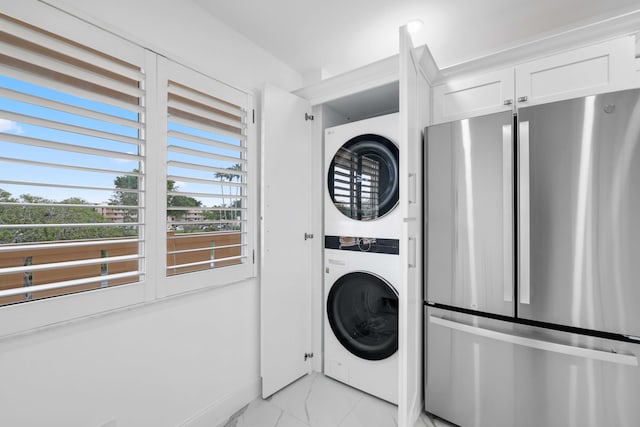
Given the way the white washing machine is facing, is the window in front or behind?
in front

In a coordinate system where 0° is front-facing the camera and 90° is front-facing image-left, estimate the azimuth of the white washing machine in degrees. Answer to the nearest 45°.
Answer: approximately 45°

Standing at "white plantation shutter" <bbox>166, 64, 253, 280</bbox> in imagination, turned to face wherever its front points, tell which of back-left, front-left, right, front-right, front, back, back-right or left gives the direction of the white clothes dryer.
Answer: front-left

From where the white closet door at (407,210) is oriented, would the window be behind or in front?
behind

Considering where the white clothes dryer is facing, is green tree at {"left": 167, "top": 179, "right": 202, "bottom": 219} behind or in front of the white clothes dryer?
behind

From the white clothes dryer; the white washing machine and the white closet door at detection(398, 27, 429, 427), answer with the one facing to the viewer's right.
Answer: the white closet door

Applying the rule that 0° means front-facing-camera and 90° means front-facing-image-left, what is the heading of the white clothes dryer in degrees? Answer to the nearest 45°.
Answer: approximately 45°

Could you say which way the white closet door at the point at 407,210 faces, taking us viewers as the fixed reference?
facing to the right of the viewer

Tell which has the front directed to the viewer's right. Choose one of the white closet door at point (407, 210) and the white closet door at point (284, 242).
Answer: the white closet door at point (407, 210)

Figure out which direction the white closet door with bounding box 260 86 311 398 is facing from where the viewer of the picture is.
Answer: facing away from the viewer and to the left of the viewer

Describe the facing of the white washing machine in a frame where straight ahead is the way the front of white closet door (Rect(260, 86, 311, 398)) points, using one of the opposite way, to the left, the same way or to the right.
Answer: to the left

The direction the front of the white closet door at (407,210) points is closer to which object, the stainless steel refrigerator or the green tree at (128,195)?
the stainless steel refrigerator
